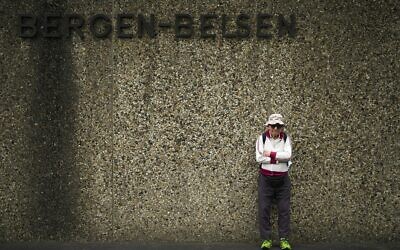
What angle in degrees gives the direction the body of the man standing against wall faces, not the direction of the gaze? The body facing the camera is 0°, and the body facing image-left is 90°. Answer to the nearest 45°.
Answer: approximately 0°
